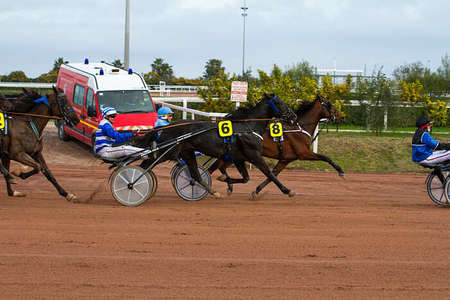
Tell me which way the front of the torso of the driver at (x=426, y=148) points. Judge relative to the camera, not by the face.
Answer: to the viewer's right

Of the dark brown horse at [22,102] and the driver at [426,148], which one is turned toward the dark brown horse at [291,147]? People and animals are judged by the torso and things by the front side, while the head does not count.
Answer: the dark brown horse at [22,102]

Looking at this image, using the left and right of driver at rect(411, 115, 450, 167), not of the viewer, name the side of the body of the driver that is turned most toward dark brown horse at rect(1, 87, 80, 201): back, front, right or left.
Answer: back

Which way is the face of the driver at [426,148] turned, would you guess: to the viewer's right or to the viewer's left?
to the viewer's right

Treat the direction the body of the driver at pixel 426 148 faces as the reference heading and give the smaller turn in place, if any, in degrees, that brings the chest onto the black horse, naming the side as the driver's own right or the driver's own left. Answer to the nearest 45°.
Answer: approximately 180°

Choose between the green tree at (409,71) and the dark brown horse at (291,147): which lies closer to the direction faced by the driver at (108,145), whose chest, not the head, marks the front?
the dark brown horse

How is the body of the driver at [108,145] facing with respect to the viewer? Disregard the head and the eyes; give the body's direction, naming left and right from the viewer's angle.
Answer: facing to the right of the viewer

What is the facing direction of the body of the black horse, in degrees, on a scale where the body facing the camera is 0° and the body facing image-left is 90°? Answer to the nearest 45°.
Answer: approximately 270°

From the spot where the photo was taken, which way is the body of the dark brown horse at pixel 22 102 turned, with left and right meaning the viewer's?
facing to the right of the viewer

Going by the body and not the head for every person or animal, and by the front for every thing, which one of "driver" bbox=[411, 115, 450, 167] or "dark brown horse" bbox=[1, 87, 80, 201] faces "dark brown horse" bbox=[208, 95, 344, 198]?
"dark brown horse" bbox=[1, 87, 80, 201]

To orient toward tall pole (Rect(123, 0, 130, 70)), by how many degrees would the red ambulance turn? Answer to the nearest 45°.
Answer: approximately 135° to its left

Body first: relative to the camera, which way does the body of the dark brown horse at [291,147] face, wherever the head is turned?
to the viewer's right

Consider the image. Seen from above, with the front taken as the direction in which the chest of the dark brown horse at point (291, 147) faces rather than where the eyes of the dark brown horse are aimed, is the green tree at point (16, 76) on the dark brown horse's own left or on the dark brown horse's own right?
on the dark brown horse's own left

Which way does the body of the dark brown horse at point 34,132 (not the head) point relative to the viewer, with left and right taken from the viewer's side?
facing to the right of the viewer

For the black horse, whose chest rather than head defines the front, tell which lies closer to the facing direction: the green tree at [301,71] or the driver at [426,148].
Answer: the driver
